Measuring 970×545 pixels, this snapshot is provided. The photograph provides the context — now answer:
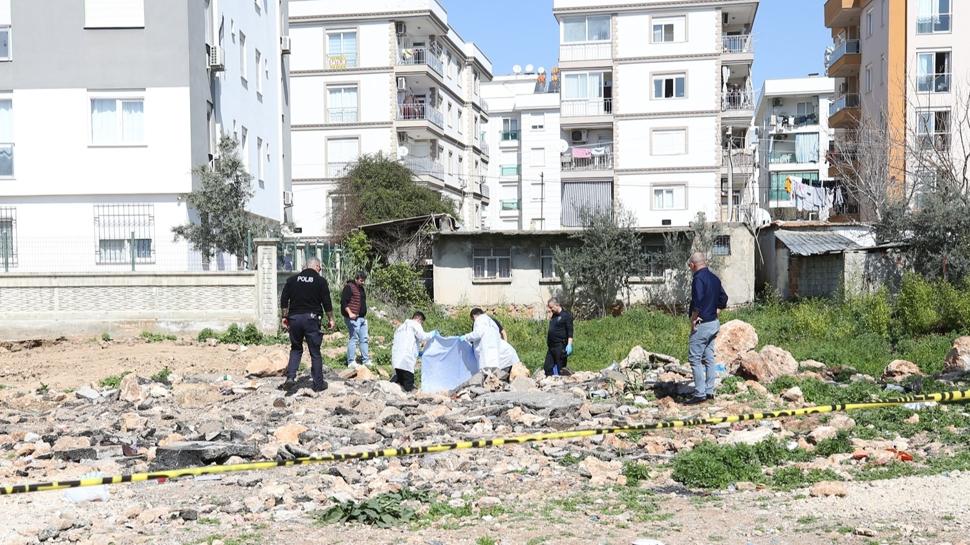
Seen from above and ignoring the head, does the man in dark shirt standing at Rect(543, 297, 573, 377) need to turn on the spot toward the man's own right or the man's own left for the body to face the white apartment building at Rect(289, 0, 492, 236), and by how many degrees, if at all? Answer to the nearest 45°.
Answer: approximately 135° to the man's own right

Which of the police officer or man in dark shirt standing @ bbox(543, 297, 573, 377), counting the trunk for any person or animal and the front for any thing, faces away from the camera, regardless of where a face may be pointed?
the police officer

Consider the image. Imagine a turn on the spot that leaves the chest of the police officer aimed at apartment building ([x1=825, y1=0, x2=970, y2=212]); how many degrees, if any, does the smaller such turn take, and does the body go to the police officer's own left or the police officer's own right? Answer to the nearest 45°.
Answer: approximately 45° to the police officer's own right

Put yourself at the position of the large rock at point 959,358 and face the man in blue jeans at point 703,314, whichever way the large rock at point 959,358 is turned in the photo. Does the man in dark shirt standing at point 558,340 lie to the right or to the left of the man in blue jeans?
right

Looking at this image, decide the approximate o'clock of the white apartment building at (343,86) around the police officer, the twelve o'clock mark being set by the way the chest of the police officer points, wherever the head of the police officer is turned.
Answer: The white apartment building is roughly at 12 o'clock from the police officer.

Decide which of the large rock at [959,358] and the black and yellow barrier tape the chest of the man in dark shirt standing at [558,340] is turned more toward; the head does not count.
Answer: the black and yellow barrier tape

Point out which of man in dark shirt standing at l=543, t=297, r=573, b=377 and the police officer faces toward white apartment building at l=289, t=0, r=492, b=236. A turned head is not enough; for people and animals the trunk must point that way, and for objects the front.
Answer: the police officer

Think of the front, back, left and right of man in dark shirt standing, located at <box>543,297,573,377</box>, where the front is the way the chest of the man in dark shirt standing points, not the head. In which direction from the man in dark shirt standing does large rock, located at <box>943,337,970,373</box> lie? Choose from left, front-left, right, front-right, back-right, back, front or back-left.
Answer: back-left

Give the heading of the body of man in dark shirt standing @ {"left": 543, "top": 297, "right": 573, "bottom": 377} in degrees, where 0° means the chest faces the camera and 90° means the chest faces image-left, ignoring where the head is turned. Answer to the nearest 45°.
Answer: approximately 45°

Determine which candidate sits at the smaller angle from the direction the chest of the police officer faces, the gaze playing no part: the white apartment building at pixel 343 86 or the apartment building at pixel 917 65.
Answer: the white apartment building

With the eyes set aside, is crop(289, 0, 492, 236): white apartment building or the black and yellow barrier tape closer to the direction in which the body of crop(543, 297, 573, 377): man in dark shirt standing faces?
the black and yellow barrier tape

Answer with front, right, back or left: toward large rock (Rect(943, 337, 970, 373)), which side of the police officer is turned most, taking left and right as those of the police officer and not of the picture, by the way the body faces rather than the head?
right

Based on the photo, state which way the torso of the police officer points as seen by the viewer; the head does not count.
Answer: away from the camera

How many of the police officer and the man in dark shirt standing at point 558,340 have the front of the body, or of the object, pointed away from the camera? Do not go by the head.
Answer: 1
